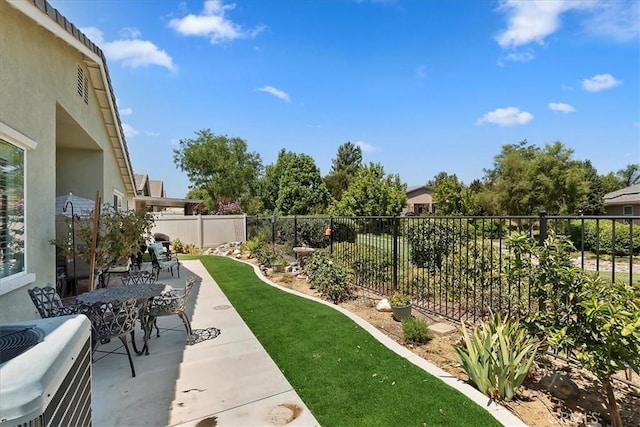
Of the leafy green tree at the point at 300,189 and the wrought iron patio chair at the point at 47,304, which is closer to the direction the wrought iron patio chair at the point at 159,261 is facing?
the wrought iron patio chair

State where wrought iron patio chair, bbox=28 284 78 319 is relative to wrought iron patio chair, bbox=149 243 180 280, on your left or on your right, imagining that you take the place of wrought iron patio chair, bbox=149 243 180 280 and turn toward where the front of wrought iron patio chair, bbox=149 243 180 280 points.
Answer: on your right

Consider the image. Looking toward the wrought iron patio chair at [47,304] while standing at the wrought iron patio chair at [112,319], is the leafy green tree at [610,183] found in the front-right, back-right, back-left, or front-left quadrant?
back-right
